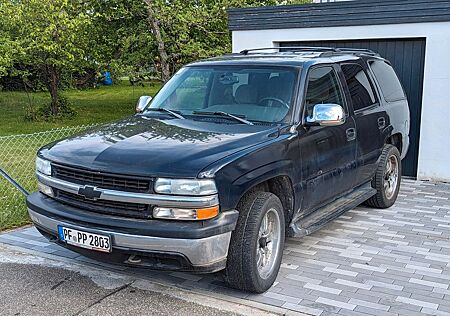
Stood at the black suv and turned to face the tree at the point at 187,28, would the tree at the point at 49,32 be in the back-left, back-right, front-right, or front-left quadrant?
front-left

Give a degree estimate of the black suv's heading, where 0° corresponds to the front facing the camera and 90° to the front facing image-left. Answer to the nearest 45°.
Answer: approximately 45°

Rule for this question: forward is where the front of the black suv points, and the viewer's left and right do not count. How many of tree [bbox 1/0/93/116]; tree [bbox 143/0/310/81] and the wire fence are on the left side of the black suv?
0

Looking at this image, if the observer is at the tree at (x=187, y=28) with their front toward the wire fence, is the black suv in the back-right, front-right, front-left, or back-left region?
front-left

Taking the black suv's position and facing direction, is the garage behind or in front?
behind

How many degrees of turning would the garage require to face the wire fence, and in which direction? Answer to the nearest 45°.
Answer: approximately 90° to its right

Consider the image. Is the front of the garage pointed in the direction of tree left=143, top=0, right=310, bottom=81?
no

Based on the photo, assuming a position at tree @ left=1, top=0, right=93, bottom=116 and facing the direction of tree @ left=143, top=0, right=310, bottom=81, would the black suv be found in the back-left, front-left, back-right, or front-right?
front-right

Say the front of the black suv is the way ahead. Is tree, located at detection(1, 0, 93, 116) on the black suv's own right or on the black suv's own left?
on the black suv's own right

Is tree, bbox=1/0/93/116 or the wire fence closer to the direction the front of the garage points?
the wire fence

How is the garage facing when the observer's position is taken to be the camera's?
facing the viewer

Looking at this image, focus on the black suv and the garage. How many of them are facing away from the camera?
0

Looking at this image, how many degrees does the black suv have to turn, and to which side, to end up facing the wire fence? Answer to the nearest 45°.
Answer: approximately 90° to its right

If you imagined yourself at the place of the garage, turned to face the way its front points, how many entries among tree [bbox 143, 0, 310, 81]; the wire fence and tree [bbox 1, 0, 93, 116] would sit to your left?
0
